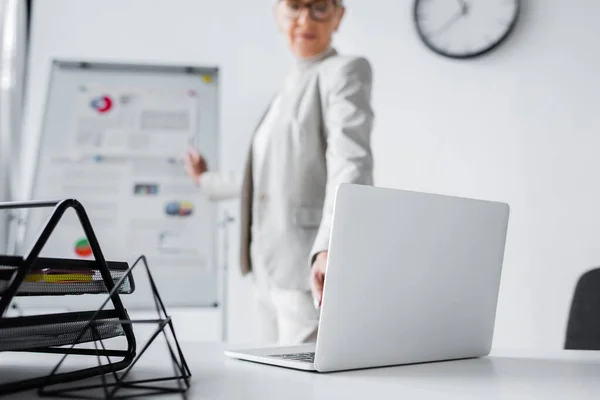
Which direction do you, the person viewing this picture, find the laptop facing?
facing away from the viewer and to the left of the viewer

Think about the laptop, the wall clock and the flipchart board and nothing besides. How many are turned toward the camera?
2

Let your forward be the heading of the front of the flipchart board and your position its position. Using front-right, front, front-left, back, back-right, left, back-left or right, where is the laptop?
front

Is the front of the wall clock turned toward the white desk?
yes

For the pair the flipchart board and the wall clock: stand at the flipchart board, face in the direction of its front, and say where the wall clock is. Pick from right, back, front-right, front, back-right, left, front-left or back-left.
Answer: left

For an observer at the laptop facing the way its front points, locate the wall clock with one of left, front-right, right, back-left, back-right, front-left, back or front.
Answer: front-right

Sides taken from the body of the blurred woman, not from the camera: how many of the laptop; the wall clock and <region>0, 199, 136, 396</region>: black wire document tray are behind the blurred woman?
1

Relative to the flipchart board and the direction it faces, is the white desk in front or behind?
in front

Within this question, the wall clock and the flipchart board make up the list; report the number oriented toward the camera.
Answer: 2

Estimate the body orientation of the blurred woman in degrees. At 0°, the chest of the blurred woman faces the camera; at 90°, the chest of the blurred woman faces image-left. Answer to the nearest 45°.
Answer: approximately 45°

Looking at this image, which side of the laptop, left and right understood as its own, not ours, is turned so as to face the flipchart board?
front

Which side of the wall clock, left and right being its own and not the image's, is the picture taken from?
front
